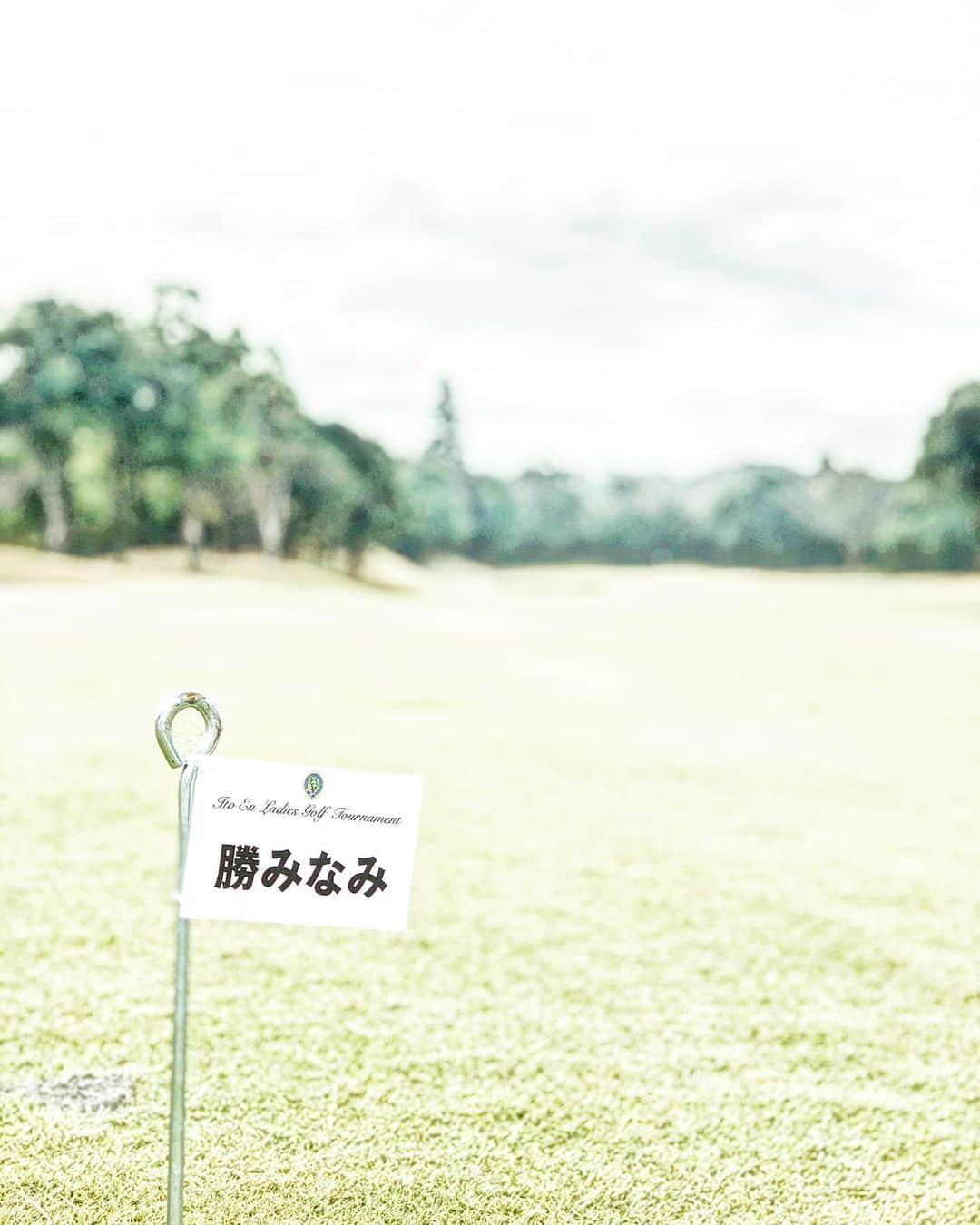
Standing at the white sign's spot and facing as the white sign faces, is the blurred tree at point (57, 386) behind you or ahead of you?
behind

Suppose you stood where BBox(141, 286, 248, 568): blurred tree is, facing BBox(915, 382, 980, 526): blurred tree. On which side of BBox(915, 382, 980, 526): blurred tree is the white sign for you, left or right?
right

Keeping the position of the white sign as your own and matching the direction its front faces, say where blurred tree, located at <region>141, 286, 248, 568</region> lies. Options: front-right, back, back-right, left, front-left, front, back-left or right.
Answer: back

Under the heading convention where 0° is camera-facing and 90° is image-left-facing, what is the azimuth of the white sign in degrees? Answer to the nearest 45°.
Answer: approximately 0°

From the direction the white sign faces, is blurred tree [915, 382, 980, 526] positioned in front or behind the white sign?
behind
